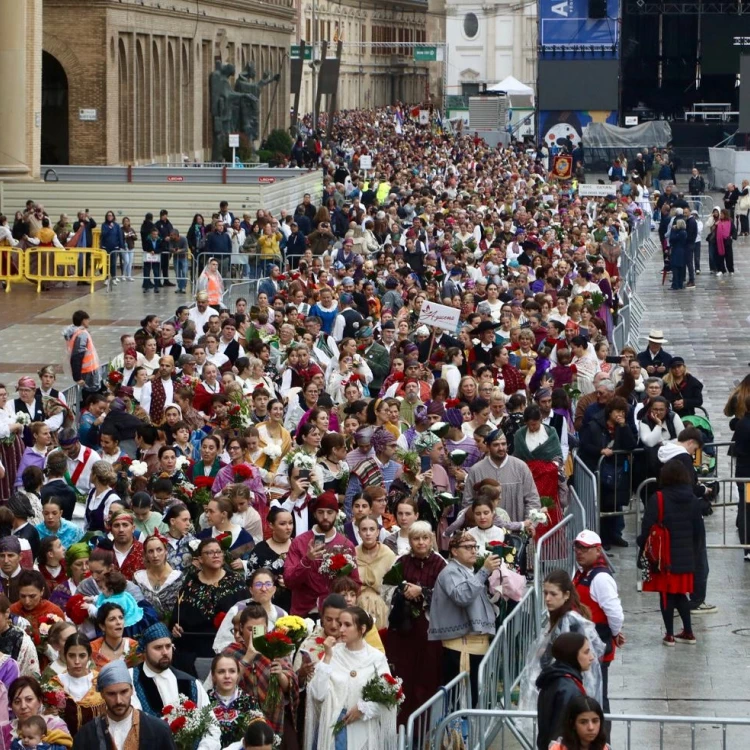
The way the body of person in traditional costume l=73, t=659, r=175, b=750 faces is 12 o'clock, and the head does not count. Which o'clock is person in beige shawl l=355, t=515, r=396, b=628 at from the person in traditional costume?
The person in beige shawl is roughly at 7 o'clock from the person in traditional costume.

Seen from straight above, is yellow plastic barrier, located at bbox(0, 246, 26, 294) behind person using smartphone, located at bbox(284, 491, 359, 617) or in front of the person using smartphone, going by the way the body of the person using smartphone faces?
behind

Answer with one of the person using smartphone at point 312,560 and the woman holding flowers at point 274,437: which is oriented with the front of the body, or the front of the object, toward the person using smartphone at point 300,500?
the woman holding flowers

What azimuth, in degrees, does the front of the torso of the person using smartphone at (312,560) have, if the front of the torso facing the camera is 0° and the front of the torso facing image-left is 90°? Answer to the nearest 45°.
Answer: approximately 0°

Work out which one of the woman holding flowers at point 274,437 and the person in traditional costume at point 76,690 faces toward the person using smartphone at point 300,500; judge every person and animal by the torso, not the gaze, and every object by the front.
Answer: the woman holding flowers

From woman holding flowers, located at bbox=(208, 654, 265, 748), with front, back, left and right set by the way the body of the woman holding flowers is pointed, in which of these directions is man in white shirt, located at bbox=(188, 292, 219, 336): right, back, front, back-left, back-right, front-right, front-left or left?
back

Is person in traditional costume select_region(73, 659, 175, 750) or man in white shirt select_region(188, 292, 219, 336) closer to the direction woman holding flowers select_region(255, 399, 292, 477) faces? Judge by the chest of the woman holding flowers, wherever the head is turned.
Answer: the person in traditional costume

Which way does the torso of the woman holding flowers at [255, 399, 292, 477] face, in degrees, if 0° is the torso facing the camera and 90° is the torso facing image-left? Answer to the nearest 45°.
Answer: approximately 0°

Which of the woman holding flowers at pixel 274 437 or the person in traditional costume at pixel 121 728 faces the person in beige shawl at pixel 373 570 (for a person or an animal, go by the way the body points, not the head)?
the woman holding flowers at pixel 274 437

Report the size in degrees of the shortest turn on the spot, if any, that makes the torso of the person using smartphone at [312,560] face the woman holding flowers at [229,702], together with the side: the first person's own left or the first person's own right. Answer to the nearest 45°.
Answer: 0° — they already face them

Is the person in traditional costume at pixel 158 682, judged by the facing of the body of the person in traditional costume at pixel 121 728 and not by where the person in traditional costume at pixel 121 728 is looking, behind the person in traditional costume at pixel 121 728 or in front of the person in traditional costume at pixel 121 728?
behind

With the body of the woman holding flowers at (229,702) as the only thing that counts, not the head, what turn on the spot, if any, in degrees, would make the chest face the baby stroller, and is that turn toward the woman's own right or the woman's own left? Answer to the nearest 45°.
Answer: approximately 135° to the woman's own left

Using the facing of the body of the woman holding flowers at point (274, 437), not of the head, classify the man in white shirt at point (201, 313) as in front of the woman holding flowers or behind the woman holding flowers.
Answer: behind
